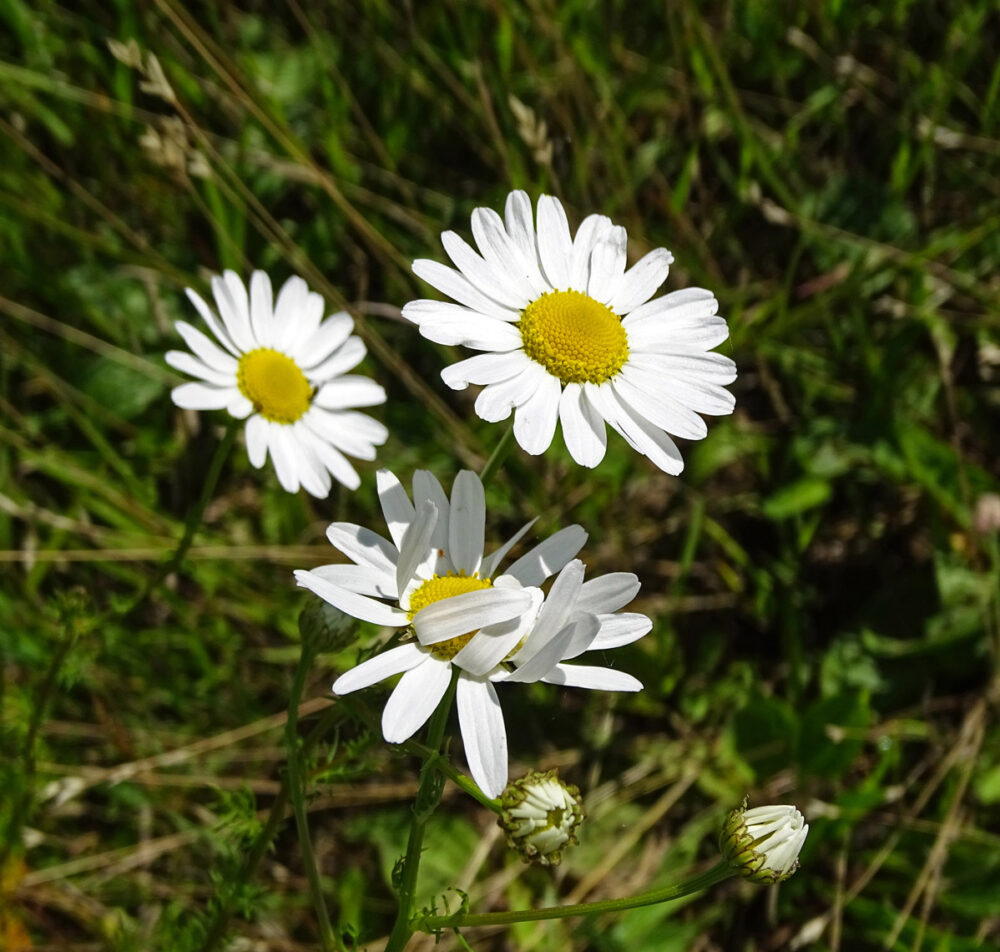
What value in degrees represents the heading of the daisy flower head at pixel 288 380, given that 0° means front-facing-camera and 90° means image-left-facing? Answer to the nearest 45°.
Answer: approximately 0°

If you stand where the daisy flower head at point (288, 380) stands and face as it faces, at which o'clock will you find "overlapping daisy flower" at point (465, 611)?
The overlapping daisy flower is roughly at 12 o'clock from the daisy flower head.
